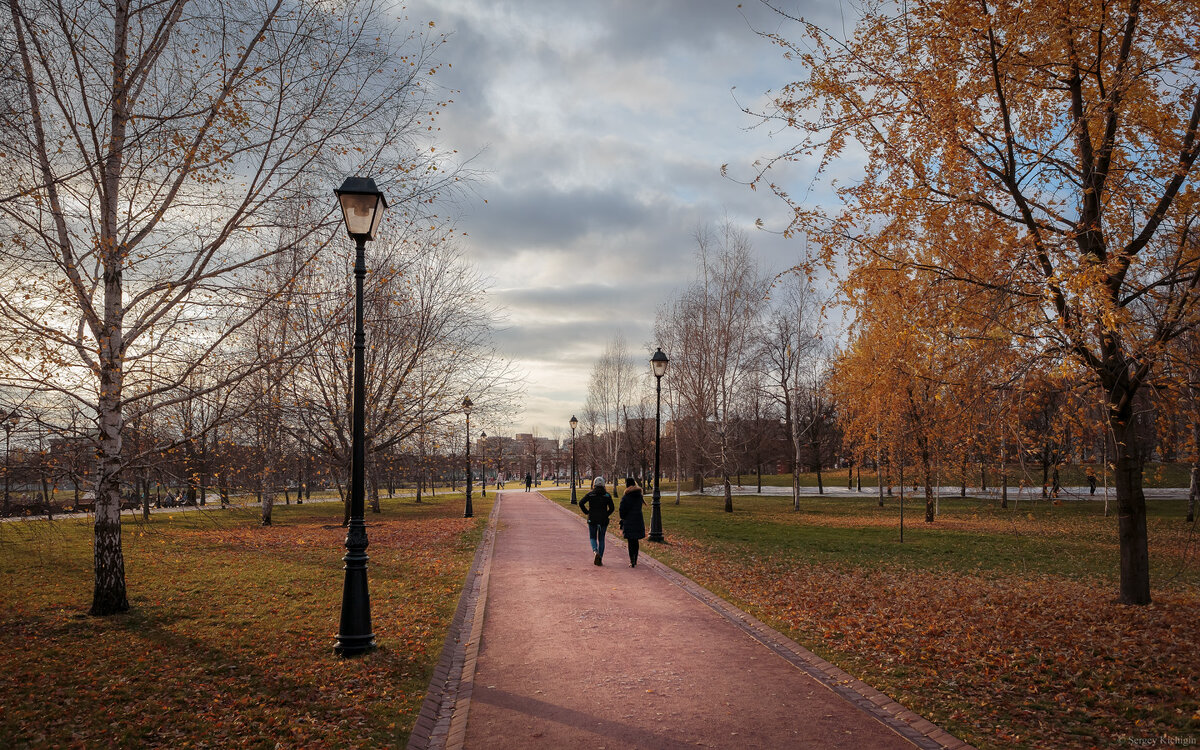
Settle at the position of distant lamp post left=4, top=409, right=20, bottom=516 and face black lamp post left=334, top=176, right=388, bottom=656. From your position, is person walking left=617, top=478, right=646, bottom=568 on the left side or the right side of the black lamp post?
left

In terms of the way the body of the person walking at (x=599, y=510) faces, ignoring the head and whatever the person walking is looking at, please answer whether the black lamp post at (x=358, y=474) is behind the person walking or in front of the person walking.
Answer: behind

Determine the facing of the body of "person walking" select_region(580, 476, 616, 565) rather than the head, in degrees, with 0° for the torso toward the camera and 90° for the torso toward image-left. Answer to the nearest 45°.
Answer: approximately 180°
